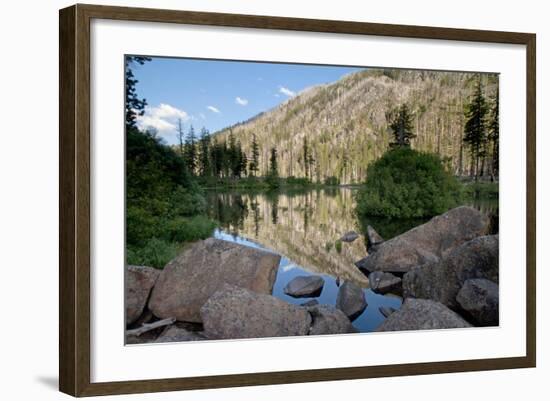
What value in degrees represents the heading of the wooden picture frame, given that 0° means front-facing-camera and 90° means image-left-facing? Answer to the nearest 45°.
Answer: approximately 315°
